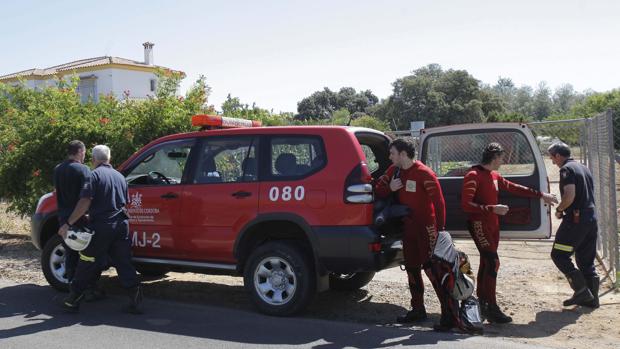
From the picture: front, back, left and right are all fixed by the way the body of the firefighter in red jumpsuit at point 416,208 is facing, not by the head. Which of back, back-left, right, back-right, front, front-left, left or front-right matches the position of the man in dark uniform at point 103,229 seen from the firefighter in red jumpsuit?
front-right

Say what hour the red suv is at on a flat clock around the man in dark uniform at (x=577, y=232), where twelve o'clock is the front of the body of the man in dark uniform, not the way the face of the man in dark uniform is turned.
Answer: The red suv is roughly at 11 o'clock from the man in dark uniform.

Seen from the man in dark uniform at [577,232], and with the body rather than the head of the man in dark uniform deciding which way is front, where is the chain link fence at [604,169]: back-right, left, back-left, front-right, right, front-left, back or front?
right

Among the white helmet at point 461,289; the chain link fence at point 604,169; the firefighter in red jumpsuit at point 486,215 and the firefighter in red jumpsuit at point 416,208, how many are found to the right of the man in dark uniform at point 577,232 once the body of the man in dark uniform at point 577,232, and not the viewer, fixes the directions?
1

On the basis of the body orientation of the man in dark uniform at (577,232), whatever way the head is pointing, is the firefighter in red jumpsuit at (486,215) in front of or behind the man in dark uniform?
in front

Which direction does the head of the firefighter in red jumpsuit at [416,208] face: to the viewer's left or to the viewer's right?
to the viewer's left

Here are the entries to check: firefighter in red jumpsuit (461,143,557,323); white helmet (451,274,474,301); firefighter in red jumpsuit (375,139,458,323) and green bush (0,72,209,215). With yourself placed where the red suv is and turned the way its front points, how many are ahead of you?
1

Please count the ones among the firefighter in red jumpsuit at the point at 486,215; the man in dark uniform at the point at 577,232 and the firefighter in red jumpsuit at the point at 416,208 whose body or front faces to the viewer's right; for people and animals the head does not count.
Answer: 1

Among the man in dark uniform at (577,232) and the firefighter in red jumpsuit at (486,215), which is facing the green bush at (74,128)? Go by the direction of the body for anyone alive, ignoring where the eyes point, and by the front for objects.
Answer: the man in dark uniform

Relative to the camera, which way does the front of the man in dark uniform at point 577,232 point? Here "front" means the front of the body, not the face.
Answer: to the viewer's left

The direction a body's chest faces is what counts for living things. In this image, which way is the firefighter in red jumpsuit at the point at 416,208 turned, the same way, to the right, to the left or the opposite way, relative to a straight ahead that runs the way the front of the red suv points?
to the left

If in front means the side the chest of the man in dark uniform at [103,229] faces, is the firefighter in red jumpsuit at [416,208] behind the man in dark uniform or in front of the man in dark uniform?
behind

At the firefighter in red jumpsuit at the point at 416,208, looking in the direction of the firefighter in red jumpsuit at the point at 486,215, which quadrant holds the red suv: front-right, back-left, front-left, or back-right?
back-left
